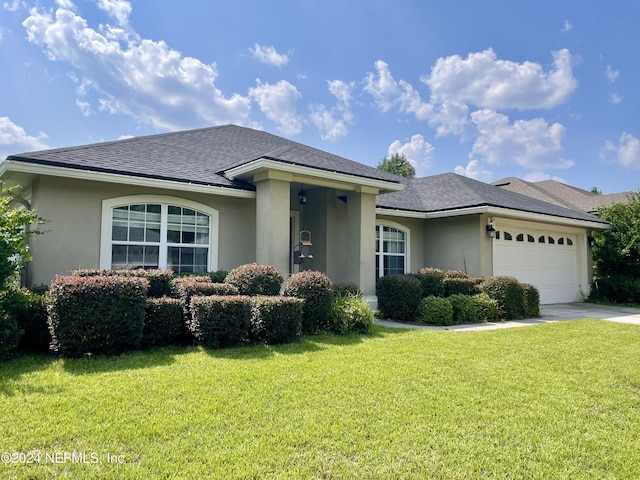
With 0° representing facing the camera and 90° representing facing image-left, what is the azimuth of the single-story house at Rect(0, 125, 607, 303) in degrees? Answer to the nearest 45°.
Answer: approximately 315°

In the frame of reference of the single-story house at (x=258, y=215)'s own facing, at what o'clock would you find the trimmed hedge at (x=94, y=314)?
The trimmed hedge is roughly at 2 o'clock from the single-story house.

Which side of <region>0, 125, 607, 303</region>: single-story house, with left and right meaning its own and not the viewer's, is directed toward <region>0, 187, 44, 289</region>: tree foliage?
right

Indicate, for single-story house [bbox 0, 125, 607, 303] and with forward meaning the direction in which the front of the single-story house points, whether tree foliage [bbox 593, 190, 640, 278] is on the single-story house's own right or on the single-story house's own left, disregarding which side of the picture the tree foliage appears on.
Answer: on the single-story house's own left

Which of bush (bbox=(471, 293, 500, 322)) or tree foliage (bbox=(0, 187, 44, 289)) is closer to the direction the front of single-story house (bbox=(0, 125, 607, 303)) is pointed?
the bush
